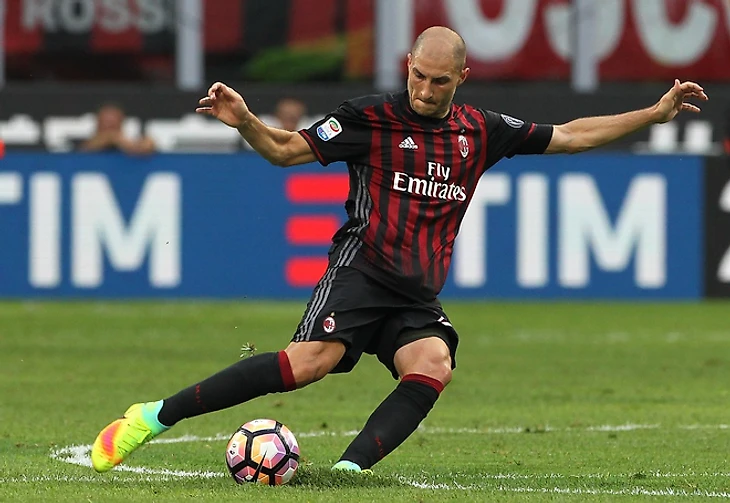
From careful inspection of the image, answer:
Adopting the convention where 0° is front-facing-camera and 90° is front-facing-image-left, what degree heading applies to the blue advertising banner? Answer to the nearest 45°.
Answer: approximately 0°

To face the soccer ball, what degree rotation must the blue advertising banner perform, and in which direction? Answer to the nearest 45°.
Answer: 0° — it already faces it

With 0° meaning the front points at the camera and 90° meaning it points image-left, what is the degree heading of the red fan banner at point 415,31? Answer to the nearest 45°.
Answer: approximately 0°

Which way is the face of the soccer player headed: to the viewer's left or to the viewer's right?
to the viewer's left

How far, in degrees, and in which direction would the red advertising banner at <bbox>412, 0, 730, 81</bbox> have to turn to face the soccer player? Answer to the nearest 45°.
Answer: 0° — it already faces them

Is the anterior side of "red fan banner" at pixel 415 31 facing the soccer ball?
yes

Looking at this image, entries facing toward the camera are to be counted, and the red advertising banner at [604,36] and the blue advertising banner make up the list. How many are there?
2

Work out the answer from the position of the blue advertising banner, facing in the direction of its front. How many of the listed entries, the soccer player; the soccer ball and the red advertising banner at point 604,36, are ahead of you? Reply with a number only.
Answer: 2
